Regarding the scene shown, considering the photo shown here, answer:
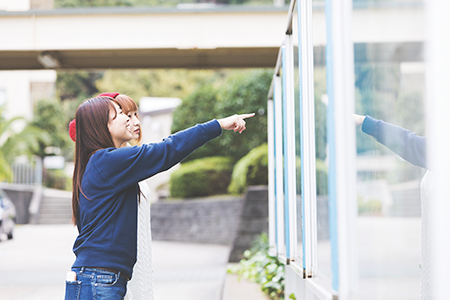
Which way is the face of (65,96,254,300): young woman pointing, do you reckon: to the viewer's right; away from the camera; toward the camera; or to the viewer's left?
to the viewer's right

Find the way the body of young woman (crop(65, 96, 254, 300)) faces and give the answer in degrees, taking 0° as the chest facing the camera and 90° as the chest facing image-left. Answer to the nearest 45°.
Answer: approximately 270°

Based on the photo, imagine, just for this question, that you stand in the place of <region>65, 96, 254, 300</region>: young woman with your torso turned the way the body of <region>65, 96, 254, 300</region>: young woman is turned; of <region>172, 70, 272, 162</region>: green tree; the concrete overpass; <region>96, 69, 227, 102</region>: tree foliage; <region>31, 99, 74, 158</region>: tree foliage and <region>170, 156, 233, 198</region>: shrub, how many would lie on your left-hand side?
5

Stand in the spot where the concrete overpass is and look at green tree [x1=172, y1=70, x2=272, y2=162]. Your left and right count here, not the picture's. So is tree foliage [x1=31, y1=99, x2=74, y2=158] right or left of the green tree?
left

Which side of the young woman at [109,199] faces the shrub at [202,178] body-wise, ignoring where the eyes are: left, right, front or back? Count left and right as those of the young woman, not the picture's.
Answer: left

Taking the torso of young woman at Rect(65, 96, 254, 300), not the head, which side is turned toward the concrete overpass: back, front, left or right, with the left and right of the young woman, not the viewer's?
left

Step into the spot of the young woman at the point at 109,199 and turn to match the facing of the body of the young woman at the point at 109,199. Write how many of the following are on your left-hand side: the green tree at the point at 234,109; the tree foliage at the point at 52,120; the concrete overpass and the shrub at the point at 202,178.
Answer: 4
